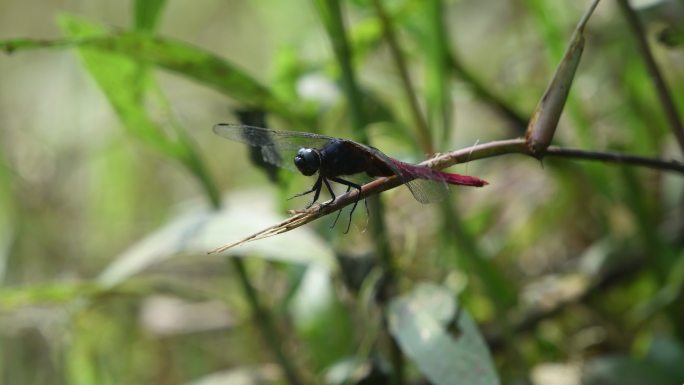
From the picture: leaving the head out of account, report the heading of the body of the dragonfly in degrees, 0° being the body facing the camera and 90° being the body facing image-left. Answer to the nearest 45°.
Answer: approximately 45°

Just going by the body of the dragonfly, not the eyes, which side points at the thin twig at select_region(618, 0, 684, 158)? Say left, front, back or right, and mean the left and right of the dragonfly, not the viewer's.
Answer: back
